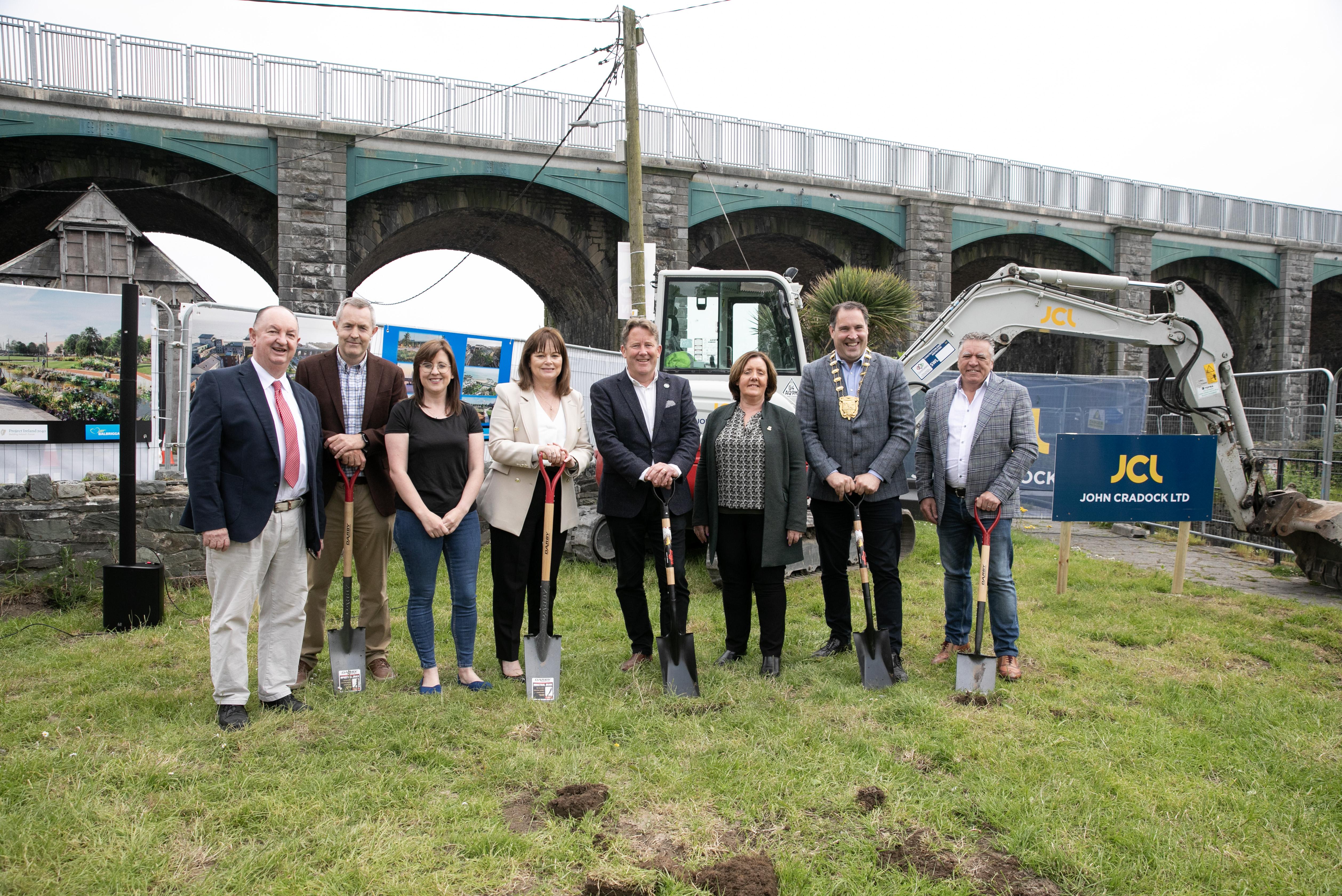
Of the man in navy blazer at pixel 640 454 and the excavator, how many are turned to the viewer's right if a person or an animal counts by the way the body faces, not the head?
1

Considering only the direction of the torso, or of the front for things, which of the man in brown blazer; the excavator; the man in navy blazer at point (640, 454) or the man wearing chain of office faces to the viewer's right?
the excavator

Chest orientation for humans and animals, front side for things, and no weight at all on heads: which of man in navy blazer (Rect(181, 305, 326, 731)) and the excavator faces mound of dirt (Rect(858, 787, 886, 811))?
the man in navy blazer

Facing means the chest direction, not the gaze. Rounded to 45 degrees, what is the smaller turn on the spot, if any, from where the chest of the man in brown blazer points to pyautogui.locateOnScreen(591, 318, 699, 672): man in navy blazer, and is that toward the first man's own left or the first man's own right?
approximately 90° to the first man's own left

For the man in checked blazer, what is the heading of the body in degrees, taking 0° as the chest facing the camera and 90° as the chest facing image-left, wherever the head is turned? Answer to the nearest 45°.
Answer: approximately 45°

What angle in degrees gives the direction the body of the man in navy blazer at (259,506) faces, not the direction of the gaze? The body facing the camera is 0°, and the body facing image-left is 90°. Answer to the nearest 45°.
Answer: approximately 315°

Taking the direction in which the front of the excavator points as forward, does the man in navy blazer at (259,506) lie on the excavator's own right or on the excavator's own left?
on the excavator's own right
